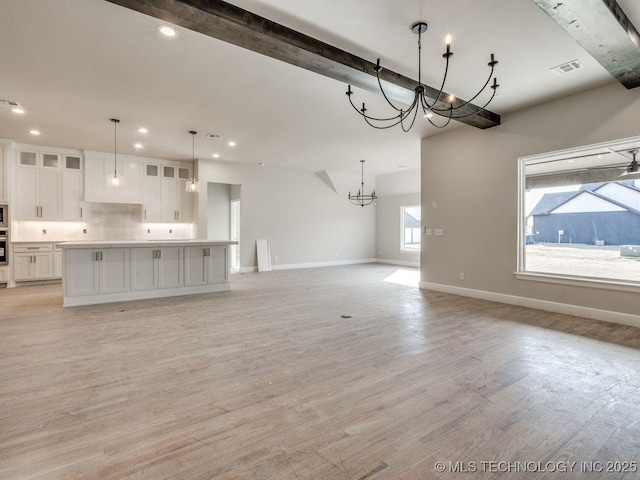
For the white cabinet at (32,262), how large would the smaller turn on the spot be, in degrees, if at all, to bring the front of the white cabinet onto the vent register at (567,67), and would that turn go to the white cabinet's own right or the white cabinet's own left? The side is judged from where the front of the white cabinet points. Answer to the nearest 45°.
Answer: approximately 45° to the white cabinet's own left

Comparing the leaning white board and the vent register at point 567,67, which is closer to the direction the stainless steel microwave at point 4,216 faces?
the vent register

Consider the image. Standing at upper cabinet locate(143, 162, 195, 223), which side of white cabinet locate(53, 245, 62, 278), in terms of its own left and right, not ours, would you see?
left

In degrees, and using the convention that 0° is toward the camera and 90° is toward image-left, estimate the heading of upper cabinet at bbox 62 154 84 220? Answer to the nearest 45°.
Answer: approximately 0°

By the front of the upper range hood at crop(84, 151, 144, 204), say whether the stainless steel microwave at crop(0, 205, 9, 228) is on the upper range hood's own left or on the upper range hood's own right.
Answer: on the upper range hood's own right

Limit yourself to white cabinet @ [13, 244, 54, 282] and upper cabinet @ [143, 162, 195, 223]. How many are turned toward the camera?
2

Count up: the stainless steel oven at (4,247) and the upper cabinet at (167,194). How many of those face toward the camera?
2

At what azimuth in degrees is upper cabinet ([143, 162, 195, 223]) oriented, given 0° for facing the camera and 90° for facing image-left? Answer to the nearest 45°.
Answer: approximately 0°
